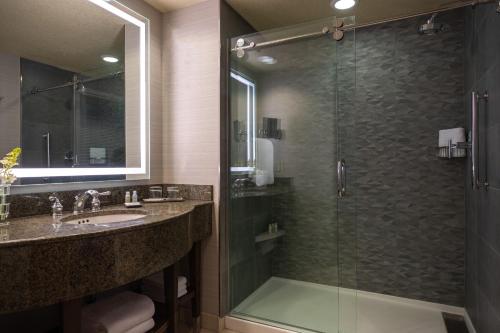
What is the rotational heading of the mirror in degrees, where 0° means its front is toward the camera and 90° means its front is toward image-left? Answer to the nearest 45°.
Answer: approximately 315°

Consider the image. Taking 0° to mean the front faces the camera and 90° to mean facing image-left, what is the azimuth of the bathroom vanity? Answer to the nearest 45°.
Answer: approximately 315°

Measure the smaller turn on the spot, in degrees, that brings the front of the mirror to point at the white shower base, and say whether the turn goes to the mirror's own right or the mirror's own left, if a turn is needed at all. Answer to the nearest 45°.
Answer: approximately 45° to the mirror's own left

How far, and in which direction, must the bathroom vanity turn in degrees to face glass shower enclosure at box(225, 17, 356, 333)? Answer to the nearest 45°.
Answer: approximately 45° to its left
